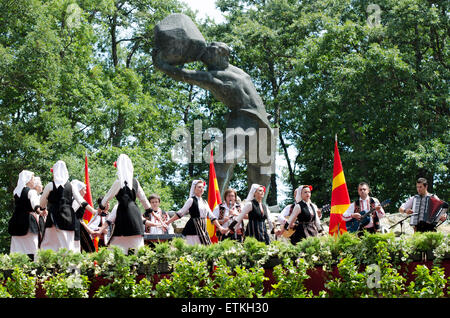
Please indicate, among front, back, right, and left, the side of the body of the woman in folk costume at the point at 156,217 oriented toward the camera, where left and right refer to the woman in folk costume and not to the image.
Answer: front

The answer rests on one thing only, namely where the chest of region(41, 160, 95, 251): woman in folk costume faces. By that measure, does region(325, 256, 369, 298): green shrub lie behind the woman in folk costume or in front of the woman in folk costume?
behind

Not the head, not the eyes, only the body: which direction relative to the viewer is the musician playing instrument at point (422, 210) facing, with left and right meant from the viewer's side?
facing the viewer

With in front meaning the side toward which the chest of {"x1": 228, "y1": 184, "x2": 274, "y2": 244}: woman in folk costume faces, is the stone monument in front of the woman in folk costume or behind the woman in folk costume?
behind

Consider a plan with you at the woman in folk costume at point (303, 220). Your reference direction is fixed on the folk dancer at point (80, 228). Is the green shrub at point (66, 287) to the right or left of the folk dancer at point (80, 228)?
left

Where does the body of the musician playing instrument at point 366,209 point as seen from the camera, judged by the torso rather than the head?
toward the camera

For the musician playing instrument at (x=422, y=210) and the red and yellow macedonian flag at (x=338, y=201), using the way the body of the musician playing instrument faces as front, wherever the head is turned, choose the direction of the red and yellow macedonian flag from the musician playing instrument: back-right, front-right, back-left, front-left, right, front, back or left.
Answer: back-right

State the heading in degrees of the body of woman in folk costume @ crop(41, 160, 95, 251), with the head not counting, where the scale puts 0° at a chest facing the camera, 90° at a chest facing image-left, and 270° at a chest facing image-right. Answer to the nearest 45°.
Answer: approximately 180°

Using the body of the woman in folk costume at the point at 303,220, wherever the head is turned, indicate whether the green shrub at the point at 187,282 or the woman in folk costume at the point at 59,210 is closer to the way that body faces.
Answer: the green shrub

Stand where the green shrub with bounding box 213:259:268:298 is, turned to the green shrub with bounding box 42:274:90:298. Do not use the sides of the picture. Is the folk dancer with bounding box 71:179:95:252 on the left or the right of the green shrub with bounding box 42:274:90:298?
right

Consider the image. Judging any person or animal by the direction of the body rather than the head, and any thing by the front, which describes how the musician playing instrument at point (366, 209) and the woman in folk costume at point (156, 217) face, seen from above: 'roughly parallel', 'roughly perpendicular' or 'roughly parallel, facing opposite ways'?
roughly parallel
